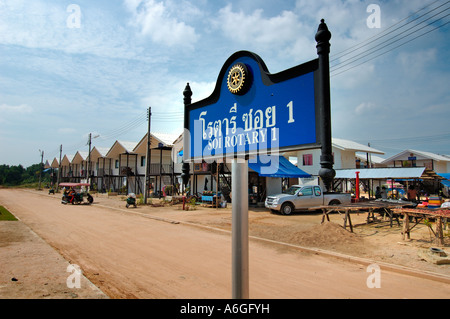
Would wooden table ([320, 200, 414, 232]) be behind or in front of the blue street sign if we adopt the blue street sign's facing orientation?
behind

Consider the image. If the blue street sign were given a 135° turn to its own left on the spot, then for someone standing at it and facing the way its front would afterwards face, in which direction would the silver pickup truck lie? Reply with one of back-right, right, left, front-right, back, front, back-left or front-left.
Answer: left

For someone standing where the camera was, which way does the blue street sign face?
facing the viewer and to the left of the viewer
